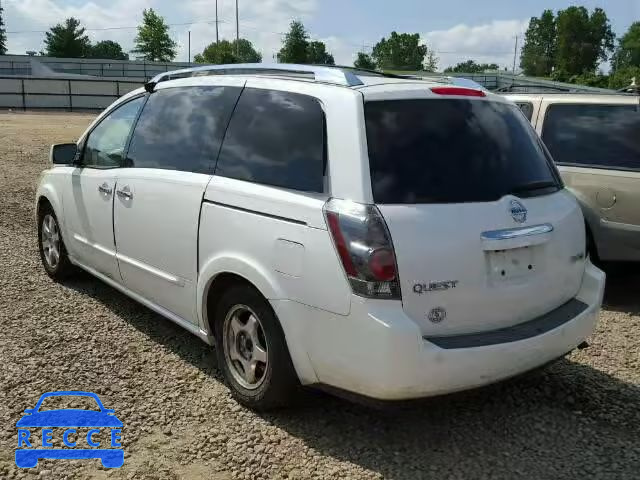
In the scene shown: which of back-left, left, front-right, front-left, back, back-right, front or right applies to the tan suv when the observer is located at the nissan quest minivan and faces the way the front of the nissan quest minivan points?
right

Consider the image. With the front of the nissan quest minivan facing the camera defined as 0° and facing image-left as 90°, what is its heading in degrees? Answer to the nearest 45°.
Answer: approximately 135°

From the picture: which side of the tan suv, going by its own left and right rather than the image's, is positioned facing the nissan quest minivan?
left
